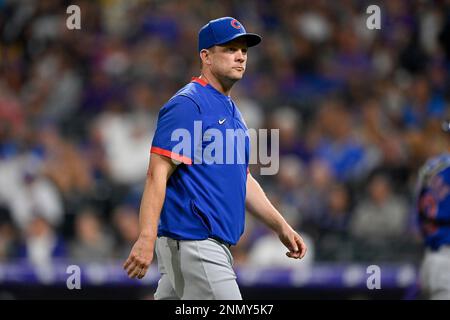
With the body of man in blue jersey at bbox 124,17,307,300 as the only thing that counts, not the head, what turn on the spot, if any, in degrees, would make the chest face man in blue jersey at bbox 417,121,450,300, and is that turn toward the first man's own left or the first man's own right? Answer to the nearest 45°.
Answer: approximately 90° to the first man's own left
